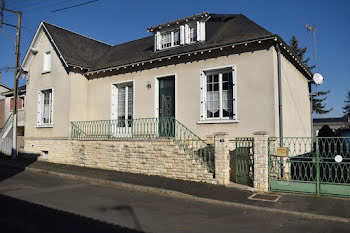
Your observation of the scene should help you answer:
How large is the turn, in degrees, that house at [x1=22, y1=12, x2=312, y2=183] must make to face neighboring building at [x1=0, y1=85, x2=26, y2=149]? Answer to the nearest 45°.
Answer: approximately 90° to its right

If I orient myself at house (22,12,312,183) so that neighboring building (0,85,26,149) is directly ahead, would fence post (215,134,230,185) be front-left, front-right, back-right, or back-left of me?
back-left

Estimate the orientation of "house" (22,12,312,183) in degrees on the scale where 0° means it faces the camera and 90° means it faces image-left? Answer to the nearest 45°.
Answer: approximately 45°

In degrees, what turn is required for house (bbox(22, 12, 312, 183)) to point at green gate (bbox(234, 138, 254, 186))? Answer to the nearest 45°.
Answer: approximately 90° to its left

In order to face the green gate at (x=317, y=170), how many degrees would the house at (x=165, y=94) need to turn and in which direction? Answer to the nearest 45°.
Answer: approximately 90° to its left

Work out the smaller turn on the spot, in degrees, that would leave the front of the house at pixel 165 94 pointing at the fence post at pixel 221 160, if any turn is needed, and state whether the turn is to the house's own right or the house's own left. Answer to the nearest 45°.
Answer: approximately 90° to the house's own left
